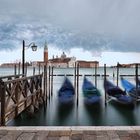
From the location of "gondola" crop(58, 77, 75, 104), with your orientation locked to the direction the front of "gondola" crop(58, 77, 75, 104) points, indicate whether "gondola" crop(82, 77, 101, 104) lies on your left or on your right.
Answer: on your right

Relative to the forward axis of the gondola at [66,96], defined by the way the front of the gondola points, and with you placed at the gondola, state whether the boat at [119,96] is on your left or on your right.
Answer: on your right

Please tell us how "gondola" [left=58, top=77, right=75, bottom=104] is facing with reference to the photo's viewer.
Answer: facing away from the viewer
